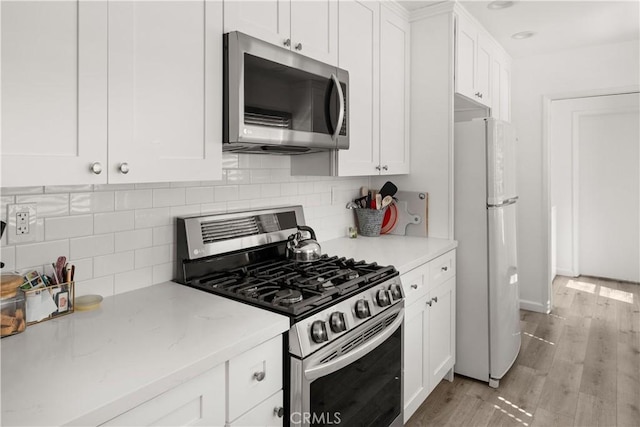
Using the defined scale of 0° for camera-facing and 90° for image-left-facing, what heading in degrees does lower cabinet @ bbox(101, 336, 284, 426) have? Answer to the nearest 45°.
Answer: approximately 315°

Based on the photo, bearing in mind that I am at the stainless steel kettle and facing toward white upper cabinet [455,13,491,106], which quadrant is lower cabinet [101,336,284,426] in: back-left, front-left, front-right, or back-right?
back-right

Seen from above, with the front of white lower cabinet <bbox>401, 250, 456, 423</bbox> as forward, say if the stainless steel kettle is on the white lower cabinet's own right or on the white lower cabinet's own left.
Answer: on the white lower cabinet's own right

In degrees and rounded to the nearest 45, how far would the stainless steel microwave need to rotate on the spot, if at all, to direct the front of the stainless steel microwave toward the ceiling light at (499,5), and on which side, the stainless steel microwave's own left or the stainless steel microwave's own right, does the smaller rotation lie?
approximately 90° to the stainless steel microwave's own left

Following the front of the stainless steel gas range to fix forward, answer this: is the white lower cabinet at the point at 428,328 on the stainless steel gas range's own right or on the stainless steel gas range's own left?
on the stainless steel gas range's own left

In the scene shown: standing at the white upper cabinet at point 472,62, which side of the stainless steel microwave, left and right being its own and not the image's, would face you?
left
